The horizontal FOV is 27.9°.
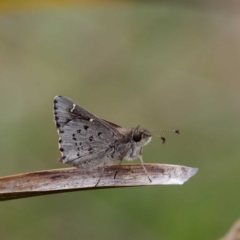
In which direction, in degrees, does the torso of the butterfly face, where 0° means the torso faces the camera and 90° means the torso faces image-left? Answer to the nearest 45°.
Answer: approximately 270°
